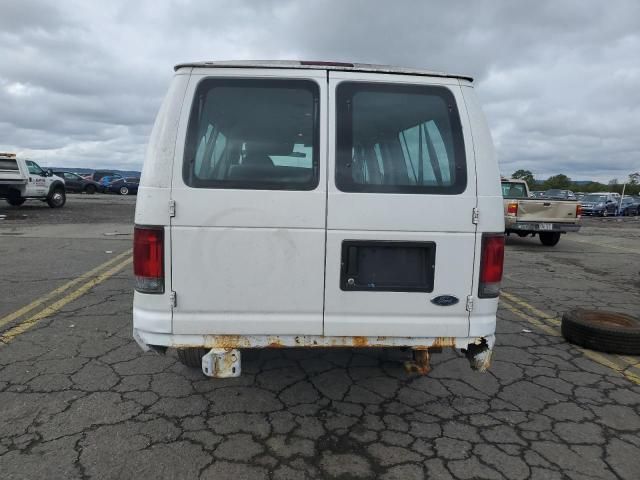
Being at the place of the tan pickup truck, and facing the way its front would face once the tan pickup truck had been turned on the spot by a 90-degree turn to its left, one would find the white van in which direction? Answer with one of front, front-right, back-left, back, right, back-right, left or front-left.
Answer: front-left

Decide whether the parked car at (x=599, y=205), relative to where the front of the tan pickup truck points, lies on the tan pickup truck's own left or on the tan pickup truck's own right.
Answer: on the tan pickup truck's own right

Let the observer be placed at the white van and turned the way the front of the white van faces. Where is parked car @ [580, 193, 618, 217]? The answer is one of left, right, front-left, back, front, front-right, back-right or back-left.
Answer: front-right

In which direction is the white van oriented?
away from the camera

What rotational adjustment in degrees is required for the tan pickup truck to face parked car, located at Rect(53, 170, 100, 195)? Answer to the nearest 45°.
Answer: approximately 45° to its left

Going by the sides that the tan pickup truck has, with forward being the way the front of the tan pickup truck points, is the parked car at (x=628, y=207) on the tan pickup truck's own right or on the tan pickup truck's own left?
on the tan pickup truck's own right

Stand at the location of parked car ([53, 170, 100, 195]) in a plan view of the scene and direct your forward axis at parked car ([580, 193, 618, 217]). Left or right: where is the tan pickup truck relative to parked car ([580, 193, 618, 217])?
right

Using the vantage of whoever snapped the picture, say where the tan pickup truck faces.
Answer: facing away from the viewer and to the left of the viewer

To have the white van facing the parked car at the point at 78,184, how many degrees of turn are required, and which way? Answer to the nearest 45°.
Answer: approximately 45° to its left

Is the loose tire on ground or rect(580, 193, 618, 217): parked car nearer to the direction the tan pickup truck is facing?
the parked car

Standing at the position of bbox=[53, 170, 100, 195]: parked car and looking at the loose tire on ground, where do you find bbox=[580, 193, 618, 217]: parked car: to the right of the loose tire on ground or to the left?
left

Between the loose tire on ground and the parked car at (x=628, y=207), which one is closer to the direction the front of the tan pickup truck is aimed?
the parked car
